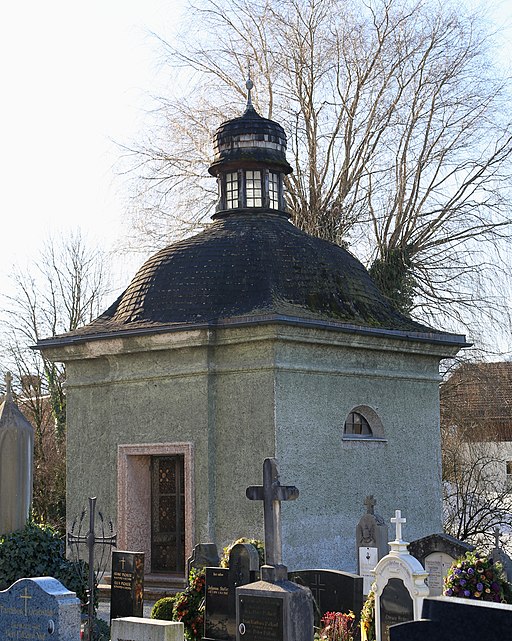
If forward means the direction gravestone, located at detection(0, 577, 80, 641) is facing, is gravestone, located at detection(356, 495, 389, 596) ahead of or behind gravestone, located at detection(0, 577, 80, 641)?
behind

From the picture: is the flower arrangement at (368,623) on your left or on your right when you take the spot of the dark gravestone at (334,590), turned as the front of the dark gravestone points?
on your left

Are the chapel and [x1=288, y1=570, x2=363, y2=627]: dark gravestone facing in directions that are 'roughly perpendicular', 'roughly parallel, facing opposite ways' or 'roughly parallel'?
roughly parallel

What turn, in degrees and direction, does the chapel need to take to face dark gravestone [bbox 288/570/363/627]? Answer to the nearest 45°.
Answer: approximately 45° to its left

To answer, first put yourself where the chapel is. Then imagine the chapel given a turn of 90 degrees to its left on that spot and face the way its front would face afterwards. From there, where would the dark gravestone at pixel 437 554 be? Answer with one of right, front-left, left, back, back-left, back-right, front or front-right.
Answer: front

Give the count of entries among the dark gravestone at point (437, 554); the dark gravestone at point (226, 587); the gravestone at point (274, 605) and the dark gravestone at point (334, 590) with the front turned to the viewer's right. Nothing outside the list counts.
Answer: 0

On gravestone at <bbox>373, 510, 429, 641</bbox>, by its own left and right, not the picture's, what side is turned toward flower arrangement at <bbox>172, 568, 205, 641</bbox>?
right

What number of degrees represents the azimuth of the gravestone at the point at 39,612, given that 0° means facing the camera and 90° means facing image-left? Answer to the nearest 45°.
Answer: approximately 45°

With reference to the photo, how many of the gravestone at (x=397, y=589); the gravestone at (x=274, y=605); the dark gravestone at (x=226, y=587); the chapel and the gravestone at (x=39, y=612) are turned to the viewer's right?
0

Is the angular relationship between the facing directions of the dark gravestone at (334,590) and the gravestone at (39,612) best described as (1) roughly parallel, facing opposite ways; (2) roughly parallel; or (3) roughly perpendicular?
roughly parallel

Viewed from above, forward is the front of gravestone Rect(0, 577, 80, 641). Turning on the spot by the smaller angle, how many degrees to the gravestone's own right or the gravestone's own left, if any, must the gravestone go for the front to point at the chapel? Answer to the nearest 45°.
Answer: approximately 180°

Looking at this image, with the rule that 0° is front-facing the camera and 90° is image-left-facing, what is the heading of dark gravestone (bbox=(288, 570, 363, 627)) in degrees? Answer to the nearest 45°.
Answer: approximately 45°

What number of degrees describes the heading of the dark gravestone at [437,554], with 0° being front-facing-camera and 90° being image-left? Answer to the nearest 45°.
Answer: approximately 45°

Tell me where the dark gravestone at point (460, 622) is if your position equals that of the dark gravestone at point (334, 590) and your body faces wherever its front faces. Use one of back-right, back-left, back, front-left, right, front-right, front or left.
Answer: front-left
